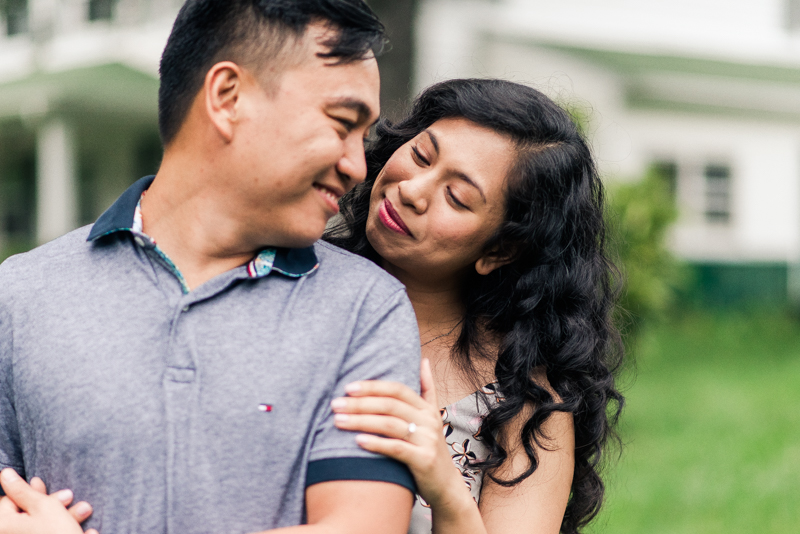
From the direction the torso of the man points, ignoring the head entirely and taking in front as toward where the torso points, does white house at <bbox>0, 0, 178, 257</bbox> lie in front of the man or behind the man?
behind

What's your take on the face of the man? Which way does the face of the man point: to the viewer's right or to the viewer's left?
to the viewer's right

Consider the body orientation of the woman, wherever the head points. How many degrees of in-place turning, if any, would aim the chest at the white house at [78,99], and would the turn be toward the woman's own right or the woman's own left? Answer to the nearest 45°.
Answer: approximately 90° to the woman's own right

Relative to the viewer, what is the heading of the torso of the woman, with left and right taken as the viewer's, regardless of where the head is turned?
facing the viewer and to the left of the viewer

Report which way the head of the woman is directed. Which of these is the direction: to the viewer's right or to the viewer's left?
to the viewer's left

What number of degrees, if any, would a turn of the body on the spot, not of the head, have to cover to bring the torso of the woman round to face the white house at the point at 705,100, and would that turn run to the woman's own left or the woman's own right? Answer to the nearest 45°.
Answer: approximately 135° to the woman's own right

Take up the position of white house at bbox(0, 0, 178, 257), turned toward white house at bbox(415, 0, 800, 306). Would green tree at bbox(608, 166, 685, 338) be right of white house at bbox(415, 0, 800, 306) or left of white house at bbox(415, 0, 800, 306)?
right

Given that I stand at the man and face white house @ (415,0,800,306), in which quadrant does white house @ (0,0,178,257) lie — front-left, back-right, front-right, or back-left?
front-left

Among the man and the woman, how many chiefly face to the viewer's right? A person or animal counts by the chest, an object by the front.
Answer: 0

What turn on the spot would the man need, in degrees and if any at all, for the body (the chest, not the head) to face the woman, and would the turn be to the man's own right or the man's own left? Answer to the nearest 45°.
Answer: approximately 135° to the man's own left

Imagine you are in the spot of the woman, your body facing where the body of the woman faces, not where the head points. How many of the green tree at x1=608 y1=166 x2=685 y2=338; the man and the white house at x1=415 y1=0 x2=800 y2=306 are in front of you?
1

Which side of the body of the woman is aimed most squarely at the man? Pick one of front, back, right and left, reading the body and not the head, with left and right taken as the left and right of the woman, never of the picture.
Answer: front

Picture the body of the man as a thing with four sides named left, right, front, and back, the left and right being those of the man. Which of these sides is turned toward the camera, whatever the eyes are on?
front

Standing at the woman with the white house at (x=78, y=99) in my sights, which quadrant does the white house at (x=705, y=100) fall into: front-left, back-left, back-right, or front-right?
front-right
